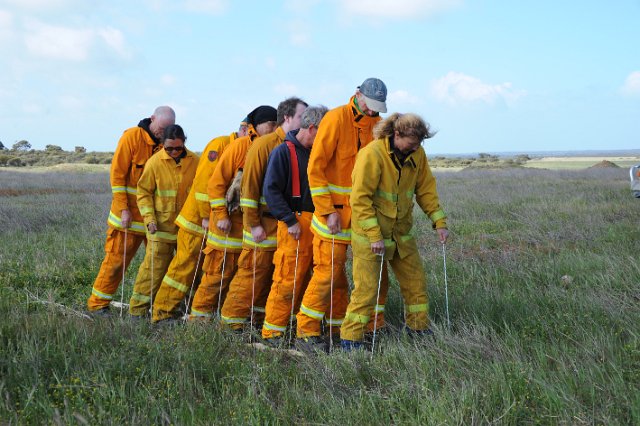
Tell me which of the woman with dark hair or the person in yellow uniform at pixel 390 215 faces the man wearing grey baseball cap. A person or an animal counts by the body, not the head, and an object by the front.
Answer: the woman with dark hair

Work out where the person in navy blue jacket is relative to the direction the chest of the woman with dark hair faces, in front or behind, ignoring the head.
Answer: in front
